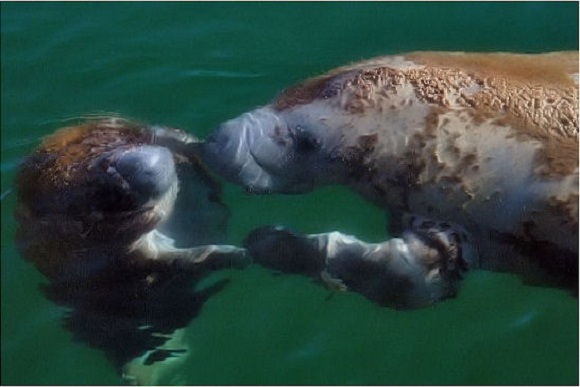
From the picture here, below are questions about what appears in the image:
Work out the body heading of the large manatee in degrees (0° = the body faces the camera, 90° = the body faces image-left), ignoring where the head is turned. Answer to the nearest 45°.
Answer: approximately 90°

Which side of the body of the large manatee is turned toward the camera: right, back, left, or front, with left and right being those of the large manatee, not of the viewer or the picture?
left
